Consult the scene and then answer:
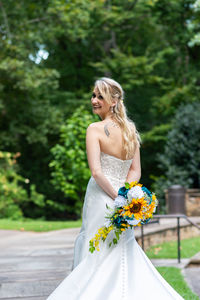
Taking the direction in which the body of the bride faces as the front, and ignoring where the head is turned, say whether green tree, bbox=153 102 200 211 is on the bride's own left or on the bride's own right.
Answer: on the bride's own right

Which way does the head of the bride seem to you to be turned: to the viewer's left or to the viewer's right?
to the viewer's left

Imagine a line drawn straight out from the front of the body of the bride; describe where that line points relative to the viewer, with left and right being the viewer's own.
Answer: facing away from the viewer and to the left of the viewer
